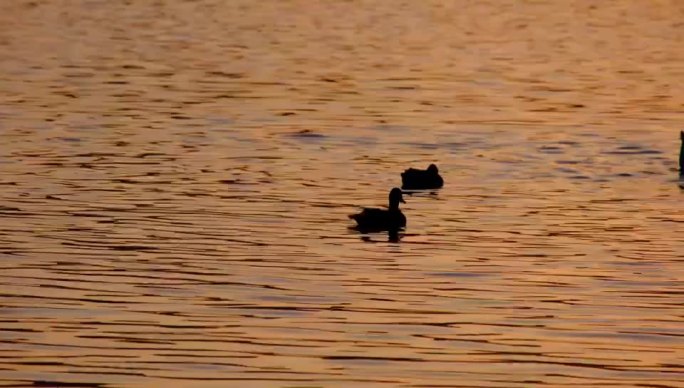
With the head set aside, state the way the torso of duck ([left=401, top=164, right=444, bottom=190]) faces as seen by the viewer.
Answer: to the viewer's right
